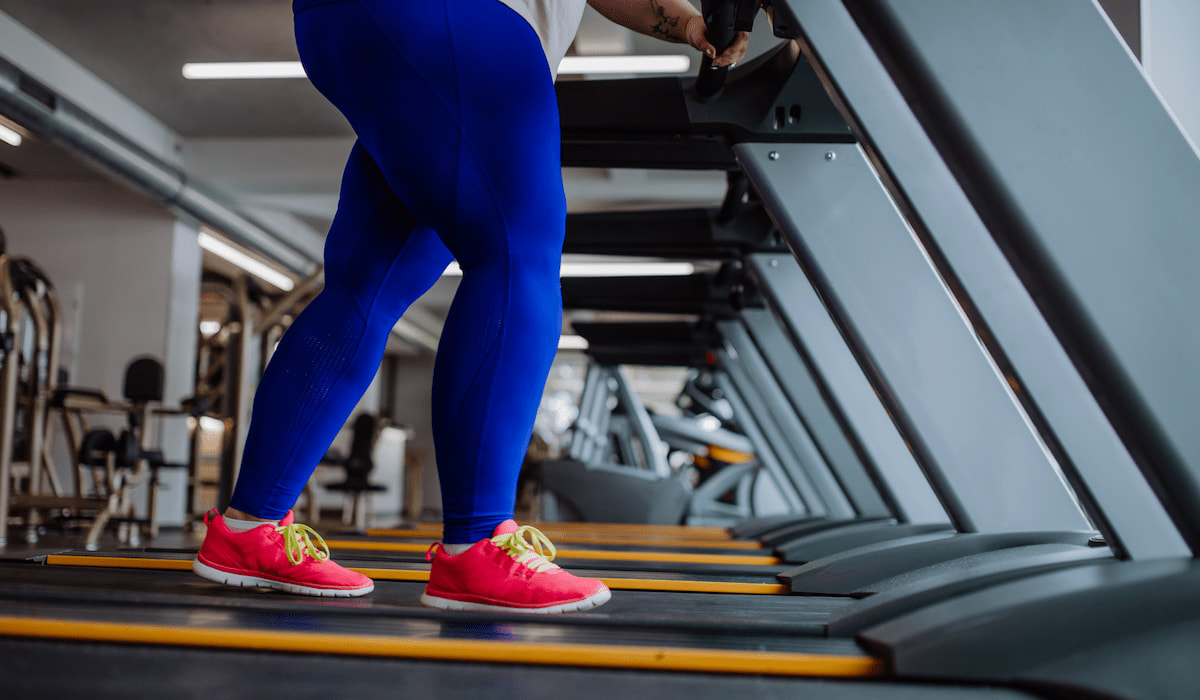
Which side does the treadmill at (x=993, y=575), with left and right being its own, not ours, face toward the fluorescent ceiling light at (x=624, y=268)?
left

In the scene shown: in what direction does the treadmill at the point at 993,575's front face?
to the viewer's right

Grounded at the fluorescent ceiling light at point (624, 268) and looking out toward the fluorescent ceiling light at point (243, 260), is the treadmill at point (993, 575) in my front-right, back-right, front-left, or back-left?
front-left

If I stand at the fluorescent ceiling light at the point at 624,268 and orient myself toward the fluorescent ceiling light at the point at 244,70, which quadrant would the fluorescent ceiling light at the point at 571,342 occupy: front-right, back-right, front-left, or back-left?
back-right

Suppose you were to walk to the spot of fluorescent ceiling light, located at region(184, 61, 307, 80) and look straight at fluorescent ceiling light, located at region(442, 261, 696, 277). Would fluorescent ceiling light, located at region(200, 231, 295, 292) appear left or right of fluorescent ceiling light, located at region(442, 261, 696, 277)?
left

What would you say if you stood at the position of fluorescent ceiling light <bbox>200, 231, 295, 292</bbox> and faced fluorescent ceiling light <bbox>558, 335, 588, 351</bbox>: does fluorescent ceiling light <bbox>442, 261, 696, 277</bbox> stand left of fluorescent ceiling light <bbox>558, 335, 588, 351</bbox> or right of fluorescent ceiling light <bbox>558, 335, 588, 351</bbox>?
right

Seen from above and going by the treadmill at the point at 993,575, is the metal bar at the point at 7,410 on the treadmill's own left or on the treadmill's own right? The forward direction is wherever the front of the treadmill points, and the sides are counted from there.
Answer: on the treadmill's own left

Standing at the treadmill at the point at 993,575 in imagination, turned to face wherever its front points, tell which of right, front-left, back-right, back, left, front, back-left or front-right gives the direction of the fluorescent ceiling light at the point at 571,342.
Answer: left

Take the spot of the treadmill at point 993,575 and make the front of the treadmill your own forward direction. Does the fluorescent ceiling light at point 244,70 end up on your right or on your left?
on your left

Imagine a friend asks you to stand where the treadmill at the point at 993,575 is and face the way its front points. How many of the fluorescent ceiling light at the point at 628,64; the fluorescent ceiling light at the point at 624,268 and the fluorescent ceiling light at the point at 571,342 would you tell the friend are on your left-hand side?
3

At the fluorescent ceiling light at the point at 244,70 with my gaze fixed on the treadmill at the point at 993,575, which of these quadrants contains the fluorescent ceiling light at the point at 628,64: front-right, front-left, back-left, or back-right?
front-left

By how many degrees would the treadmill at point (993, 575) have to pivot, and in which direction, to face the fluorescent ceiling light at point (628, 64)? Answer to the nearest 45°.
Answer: approximately 90° to its left
